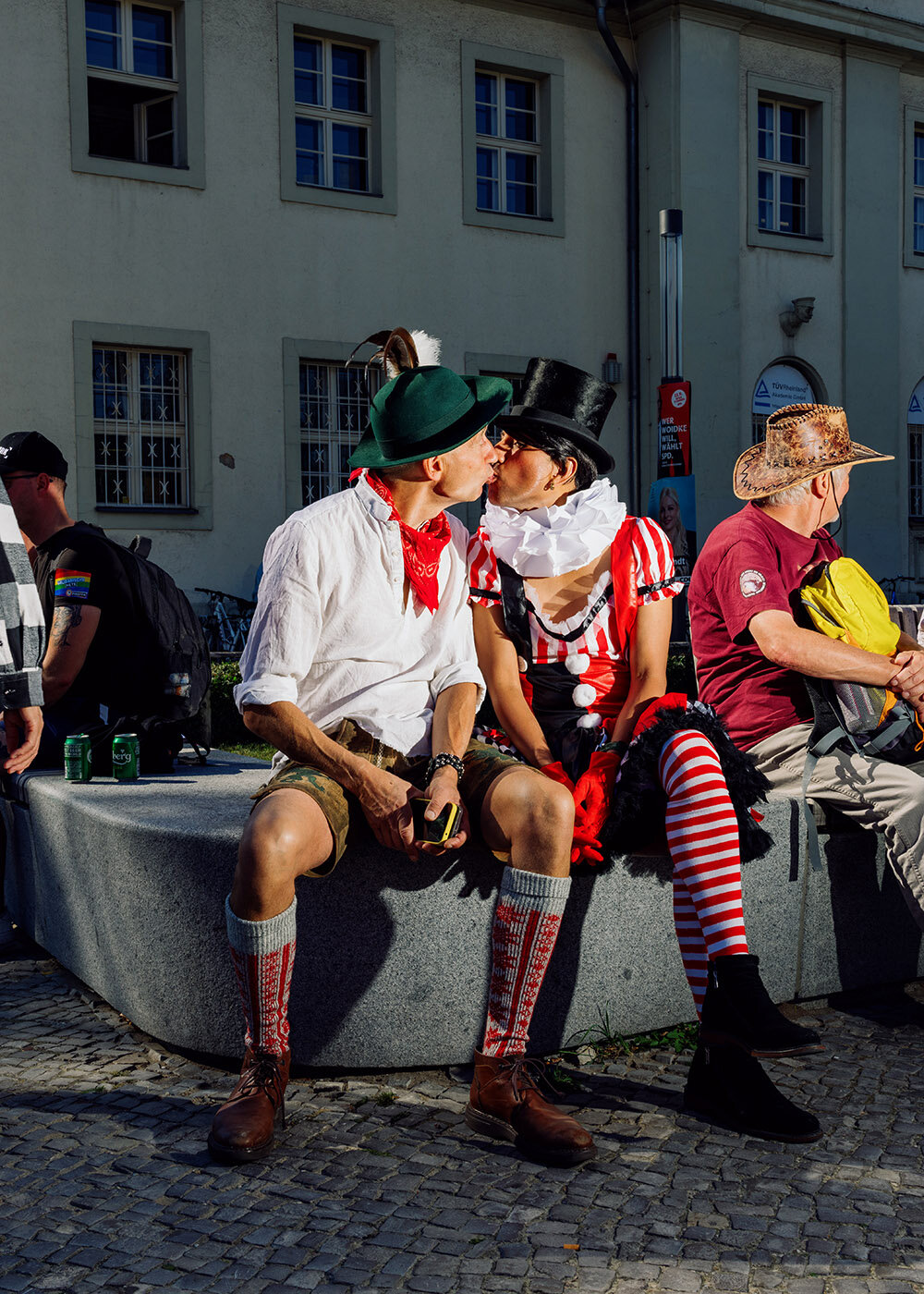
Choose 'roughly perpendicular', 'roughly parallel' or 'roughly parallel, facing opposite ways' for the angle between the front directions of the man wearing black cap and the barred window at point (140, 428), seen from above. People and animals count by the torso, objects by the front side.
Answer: roughly perpendicular

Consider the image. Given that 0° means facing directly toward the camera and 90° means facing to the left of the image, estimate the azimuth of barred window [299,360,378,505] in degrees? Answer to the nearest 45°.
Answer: approximately 0°

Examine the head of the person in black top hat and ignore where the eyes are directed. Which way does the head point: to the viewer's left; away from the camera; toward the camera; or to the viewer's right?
to the viewer's left

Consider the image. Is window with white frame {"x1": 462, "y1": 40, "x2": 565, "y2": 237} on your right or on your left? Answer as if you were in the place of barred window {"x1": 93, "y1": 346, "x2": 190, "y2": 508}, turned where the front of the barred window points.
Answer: on your left

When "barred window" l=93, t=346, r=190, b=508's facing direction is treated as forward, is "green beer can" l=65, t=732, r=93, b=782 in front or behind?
in front

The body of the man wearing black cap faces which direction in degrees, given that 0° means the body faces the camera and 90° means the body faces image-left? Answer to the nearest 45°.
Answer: approximately 90°

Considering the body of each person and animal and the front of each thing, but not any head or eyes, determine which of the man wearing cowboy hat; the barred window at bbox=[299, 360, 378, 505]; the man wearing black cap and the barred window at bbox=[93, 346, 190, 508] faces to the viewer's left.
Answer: the man wearing black cap
